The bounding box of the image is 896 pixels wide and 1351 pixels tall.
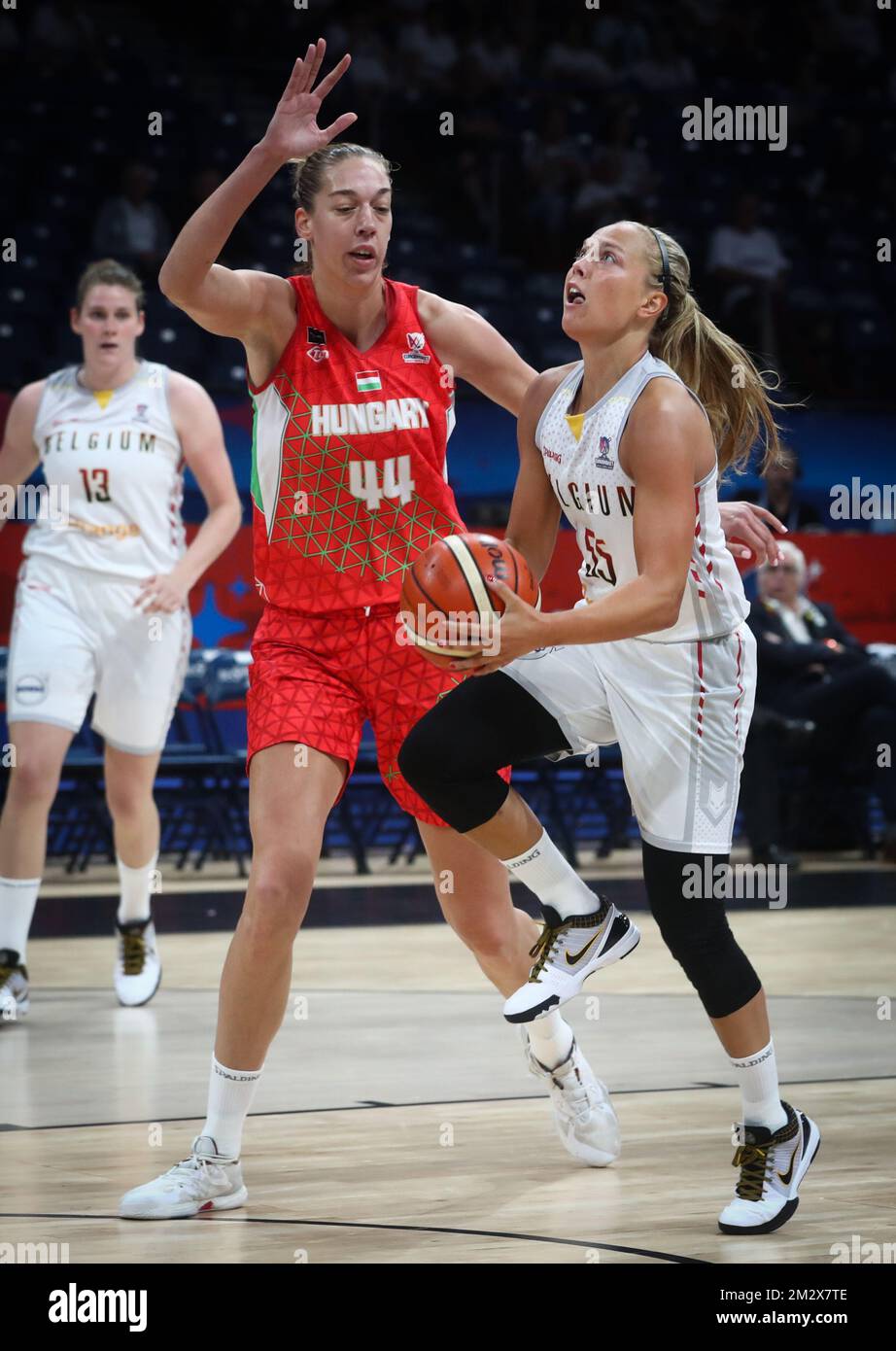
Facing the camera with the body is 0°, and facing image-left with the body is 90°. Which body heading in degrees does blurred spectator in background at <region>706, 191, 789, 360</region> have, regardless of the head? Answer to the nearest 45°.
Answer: approximately 0°

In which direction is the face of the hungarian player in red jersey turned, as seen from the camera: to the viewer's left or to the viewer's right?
to the viewer's right

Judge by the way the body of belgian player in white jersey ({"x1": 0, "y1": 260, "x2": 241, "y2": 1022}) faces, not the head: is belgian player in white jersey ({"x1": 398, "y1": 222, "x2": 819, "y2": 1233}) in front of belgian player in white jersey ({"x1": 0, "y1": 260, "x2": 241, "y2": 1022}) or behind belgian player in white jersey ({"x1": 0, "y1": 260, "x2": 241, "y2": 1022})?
in front

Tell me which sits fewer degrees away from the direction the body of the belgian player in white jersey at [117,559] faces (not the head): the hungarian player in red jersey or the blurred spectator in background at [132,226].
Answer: the hungarian player in red jersey

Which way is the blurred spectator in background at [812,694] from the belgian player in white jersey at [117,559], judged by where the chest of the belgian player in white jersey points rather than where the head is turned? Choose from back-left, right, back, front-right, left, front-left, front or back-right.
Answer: back-left

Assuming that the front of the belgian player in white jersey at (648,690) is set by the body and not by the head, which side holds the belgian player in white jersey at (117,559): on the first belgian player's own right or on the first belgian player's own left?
on the first belgian player's own right

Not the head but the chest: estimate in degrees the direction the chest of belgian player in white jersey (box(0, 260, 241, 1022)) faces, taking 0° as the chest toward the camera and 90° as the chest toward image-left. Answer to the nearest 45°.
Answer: approximately 0°

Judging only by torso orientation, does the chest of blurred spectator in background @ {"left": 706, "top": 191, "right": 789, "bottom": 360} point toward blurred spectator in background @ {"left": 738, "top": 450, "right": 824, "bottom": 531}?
yes

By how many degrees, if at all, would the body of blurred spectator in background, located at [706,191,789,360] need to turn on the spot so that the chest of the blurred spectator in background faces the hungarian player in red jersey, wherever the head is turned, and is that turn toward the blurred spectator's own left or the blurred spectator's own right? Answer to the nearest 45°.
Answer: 0° — they already face them

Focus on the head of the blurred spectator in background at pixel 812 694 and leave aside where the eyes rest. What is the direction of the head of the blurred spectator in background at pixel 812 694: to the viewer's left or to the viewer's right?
to the viewer's left
